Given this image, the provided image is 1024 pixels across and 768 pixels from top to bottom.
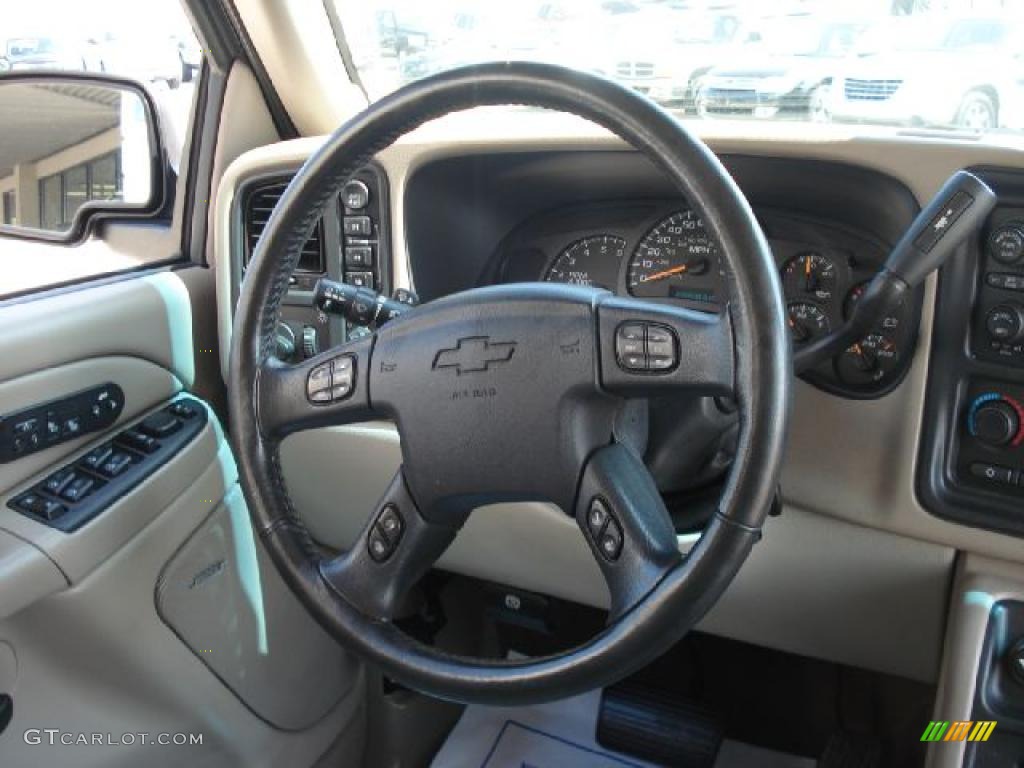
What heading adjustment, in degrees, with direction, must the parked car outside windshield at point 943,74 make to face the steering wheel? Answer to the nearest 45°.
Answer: approximately 45° to its left

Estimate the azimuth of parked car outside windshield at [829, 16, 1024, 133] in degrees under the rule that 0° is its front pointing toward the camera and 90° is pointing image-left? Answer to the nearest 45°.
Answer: approximately 45°

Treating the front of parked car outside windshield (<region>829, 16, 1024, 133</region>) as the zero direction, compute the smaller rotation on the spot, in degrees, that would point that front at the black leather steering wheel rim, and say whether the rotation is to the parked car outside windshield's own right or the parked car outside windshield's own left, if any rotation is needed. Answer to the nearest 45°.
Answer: approximately 45° to the parked car outside windshield's own left
